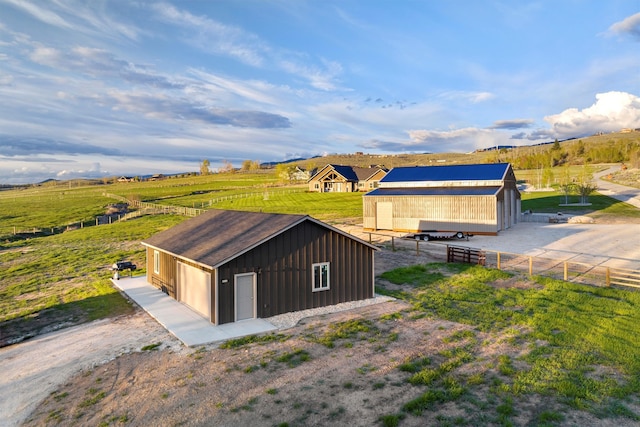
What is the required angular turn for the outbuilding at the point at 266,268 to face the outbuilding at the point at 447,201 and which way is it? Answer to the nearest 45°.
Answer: approximately 180°

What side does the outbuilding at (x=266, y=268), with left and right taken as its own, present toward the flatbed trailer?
back

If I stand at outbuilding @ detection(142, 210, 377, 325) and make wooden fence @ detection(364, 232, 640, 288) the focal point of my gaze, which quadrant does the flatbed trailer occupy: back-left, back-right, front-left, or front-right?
front-left

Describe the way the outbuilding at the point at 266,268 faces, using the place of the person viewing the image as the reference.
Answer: facing the viewer and to the left of the viewer

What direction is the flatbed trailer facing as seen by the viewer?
to the viewer's right

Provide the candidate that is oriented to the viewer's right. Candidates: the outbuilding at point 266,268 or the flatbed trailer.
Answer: the flatbed trailer

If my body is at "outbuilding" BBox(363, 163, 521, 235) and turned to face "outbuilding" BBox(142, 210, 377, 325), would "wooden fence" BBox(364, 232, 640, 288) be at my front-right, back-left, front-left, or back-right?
front-left

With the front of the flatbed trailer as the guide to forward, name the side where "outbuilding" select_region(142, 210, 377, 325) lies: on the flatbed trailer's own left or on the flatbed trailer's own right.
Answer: on the flatbed trailer's own right

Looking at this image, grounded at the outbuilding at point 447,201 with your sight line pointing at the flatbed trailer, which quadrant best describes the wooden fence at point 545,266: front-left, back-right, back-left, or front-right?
front-left
